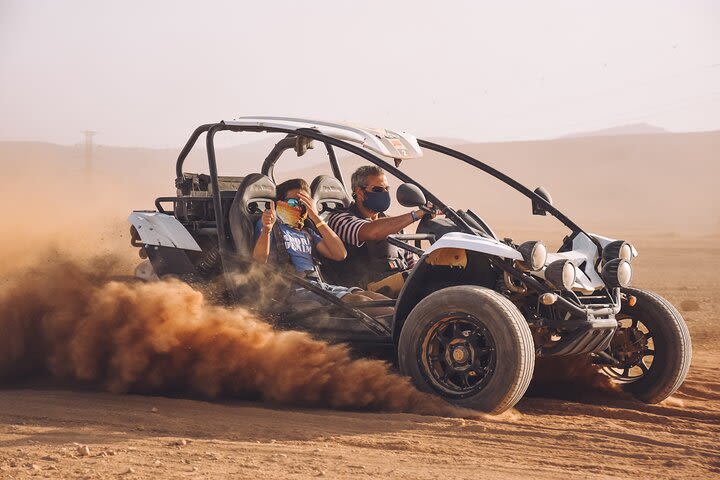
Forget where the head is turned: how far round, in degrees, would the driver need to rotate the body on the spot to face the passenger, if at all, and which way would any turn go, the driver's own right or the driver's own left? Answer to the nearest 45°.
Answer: approximately 90° to the driver's own right

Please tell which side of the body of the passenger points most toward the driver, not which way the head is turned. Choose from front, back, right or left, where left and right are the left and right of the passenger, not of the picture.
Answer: left

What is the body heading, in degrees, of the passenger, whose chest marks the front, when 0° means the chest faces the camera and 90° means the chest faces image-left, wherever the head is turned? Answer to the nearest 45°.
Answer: approximately 315°

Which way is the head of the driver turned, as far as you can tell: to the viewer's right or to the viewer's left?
to the viewer's right

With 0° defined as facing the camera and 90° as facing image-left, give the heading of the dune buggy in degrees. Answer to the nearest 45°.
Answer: approximately 315°

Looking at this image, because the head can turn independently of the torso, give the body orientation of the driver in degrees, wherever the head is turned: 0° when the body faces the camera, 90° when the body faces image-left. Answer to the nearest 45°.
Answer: approximately 315°
